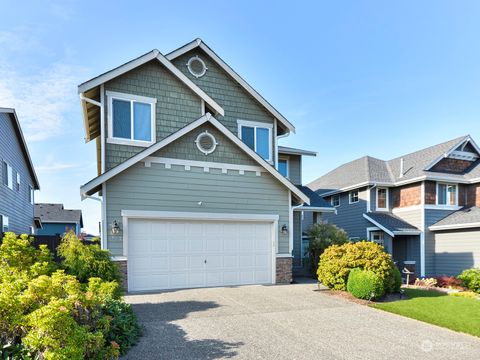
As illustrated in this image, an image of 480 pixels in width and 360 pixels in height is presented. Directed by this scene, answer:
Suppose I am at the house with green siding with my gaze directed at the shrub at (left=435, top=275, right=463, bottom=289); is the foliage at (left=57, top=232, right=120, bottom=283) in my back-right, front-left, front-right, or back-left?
back-right

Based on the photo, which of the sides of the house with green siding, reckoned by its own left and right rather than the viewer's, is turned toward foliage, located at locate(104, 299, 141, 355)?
front

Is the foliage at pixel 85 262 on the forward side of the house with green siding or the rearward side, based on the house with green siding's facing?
on the forward side

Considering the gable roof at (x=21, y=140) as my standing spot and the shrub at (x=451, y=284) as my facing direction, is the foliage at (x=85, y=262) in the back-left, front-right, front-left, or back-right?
front-right

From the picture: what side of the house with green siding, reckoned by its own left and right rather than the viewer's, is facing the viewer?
front
